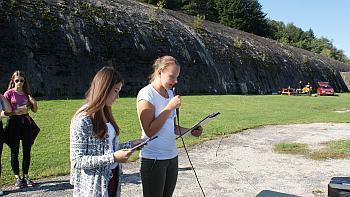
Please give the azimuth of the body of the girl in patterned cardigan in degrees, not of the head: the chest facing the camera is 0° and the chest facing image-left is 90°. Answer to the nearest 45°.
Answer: approximately 270°

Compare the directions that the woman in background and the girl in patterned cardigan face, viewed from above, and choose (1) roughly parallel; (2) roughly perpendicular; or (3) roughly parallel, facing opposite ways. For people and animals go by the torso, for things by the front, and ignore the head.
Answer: roughly perpendicular

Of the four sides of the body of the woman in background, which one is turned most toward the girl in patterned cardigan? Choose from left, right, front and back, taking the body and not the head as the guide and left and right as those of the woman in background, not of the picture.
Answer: front

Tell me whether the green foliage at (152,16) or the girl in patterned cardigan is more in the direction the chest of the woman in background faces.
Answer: the girl in patterned cardigan

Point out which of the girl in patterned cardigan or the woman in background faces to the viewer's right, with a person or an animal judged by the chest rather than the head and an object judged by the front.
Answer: the girl in patterned cardigan

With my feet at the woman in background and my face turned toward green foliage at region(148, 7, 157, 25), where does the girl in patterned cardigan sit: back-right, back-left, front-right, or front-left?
back-right

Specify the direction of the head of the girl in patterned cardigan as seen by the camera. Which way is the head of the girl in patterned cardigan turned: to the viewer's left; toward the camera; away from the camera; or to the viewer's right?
to the viewer's right

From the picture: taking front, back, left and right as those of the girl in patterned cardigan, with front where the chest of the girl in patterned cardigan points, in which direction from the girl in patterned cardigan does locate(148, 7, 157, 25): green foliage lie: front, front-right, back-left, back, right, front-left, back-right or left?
left

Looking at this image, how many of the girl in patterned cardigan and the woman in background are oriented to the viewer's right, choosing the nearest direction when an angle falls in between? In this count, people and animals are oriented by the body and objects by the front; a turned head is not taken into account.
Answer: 1

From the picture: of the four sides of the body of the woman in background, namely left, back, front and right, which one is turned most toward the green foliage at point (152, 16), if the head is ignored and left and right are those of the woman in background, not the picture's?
back

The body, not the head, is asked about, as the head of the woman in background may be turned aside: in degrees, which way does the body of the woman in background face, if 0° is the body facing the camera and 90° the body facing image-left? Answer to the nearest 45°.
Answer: approximately 0°
